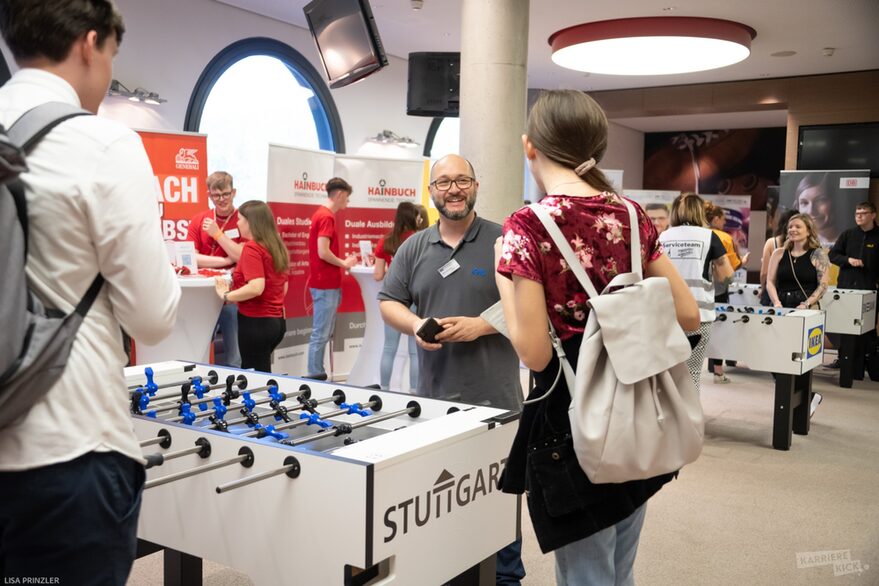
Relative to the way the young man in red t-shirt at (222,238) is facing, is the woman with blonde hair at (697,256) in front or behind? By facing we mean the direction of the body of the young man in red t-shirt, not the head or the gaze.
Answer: in front

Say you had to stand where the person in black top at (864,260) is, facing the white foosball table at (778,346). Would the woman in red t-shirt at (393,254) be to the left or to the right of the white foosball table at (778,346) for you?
right

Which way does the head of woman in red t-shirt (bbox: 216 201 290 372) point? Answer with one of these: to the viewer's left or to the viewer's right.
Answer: to the viewer's left

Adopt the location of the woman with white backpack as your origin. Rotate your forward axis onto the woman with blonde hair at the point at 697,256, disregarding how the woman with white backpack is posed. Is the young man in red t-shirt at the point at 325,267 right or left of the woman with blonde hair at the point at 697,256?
left

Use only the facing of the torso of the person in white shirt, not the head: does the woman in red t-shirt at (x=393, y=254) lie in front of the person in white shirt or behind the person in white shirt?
in front

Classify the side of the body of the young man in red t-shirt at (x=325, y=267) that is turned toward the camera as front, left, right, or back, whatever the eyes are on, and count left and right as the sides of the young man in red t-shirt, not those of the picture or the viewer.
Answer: right

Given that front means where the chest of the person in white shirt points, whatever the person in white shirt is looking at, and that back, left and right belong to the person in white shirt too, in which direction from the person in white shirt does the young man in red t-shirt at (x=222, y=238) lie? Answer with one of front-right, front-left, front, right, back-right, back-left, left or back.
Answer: front-left

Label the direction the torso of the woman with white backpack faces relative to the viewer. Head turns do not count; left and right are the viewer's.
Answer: facing away from the viewer and to the left of the viewer
